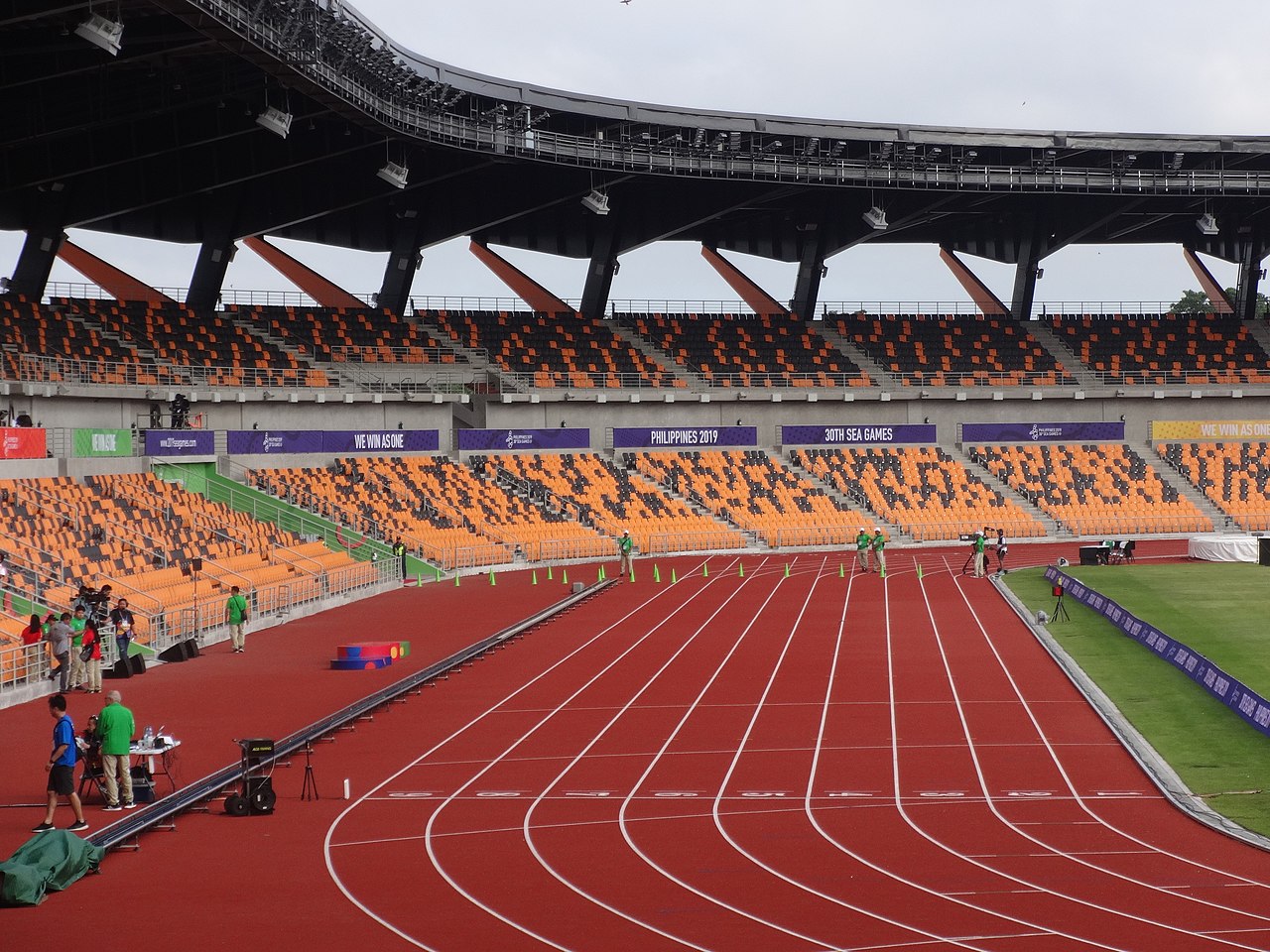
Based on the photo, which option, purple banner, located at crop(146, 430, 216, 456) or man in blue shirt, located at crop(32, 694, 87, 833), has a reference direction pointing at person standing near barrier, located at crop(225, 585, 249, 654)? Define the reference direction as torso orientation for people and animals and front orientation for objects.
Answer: the purple banner

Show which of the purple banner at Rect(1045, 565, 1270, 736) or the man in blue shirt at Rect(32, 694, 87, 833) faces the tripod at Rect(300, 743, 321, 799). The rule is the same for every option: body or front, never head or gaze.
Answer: the purple banner

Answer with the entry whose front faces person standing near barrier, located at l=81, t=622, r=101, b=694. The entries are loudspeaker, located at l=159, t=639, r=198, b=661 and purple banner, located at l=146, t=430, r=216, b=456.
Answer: the purple banner

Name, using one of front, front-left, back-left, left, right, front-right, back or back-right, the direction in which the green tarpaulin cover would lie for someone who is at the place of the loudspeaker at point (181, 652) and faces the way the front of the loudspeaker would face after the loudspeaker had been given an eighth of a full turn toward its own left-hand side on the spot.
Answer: front-left

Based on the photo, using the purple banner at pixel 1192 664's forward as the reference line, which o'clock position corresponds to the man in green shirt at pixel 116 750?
The man in green shirt is roughly at 12 o'clock from the purple banner.

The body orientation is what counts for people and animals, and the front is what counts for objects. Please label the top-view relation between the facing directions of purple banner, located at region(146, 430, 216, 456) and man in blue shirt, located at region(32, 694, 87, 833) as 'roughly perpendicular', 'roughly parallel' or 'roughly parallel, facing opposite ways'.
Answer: roughly perpendicular
